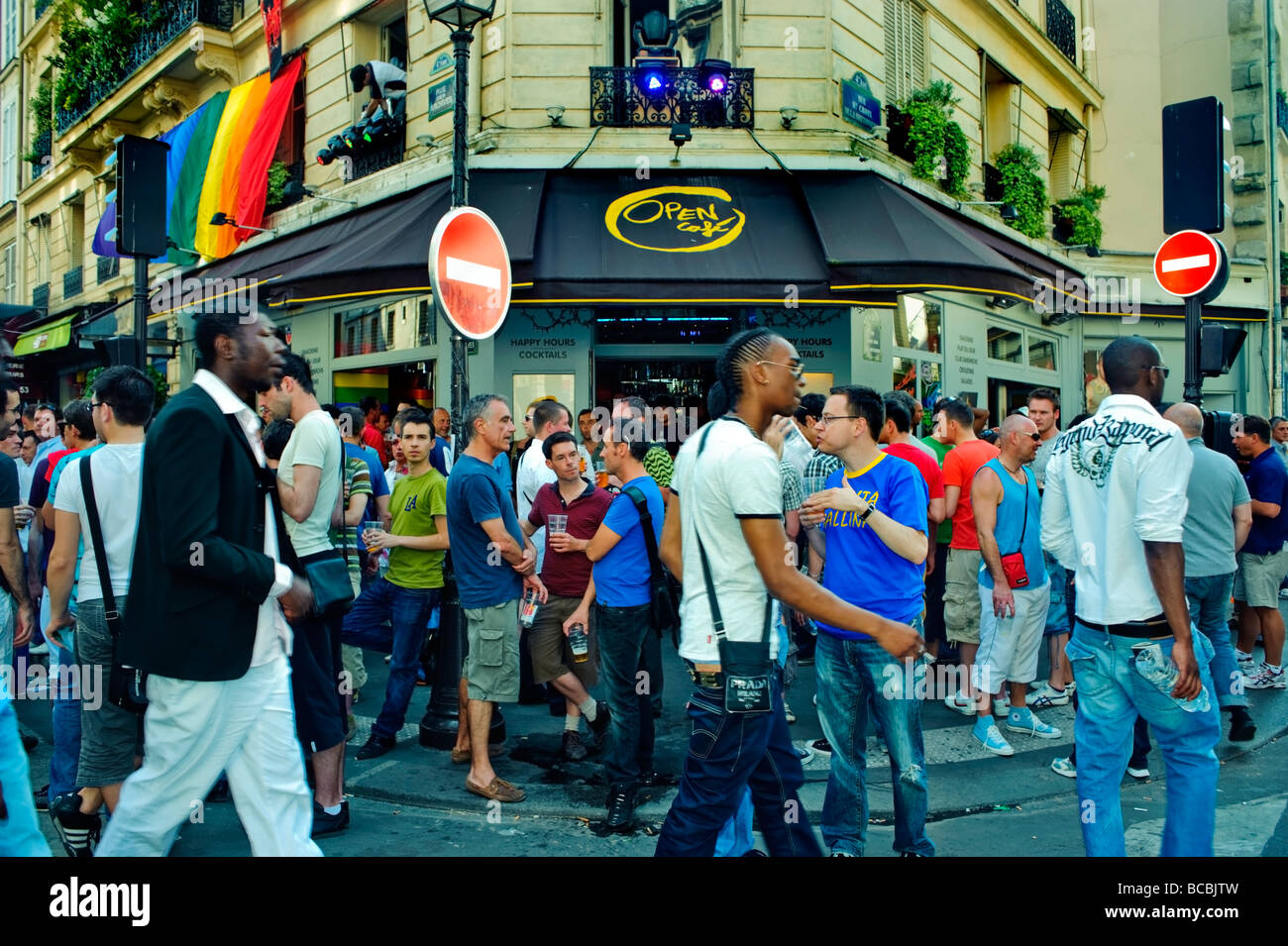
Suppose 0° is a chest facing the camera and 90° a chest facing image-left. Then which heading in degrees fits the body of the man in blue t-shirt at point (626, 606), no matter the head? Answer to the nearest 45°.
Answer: approximately 90°

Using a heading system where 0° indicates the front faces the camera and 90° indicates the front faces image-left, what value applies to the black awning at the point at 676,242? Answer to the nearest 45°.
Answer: approximately 0°

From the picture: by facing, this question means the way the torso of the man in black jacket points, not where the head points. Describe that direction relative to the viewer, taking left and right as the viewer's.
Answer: facing to the right of the viewer

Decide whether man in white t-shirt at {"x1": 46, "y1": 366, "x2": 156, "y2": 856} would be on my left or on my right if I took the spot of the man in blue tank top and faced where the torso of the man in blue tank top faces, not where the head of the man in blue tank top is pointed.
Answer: on my right

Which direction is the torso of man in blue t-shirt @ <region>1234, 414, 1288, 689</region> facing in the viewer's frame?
to the viewer's left

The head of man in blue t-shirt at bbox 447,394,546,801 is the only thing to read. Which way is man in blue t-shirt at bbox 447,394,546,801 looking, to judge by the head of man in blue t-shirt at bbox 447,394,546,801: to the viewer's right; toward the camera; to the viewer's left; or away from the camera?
to the viewer's right

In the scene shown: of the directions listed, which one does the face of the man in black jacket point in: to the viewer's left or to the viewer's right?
to the viewer's right

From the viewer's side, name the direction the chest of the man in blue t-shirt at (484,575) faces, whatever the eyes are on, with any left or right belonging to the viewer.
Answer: facing to the right of the viewer
